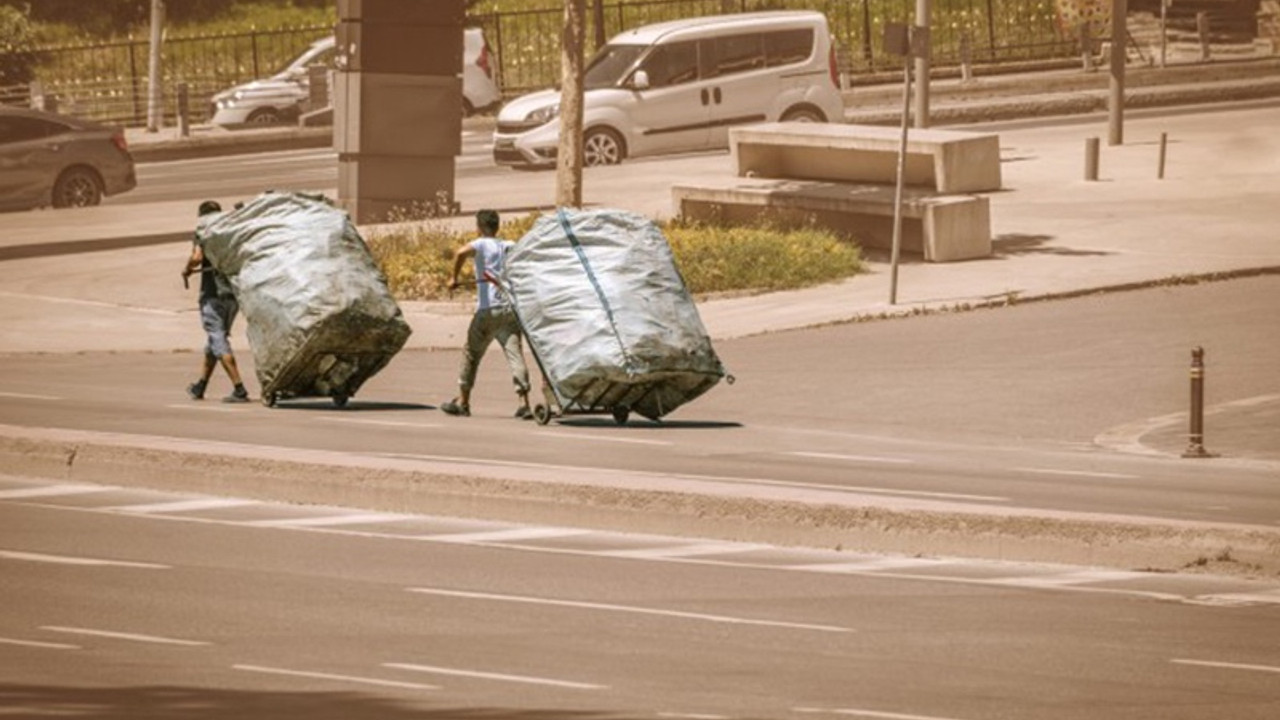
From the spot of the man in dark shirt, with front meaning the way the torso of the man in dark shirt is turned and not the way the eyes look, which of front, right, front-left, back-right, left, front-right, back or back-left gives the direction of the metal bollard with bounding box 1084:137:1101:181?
back-right

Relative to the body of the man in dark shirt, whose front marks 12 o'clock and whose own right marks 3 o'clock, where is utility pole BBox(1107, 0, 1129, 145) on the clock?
The utility pole is roughly at 4 o'clock from the man in dark shirt.

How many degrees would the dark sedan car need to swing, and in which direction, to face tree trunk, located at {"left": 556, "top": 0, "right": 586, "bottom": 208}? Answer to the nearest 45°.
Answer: approximately 135° to its left

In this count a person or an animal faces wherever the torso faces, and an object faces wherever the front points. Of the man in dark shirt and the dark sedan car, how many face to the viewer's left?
2

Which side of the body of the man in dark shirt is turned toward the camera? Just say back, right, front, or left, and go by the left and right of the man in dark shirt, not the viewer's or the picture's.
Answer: left

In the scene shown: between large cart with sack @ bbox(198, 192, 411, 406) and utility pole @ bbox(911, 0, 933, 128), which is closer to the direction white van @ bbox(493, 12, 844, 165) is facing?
the large cart with sack

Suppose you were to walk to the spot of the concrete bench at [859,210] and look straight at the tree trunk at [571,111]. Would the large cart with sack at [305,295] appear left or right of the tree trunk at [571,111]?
left

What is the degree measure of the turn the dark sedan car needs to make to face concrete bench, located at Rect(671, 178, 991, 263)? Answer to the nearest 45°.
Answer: approximately 135° to its left

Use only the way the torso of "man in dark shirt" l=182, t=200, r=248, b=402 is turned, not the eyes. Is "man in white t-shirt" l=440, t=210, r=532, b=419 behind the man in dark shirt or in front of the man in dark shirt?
behind

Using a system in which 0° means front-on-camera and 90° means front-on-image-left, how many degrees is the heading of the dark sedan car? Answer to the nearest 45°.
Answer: approximately 90°

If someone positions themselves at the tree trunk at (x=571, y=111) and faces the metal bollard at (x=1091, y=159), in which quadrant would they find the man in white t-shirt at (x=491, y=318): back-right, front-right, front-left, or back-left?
back-right
